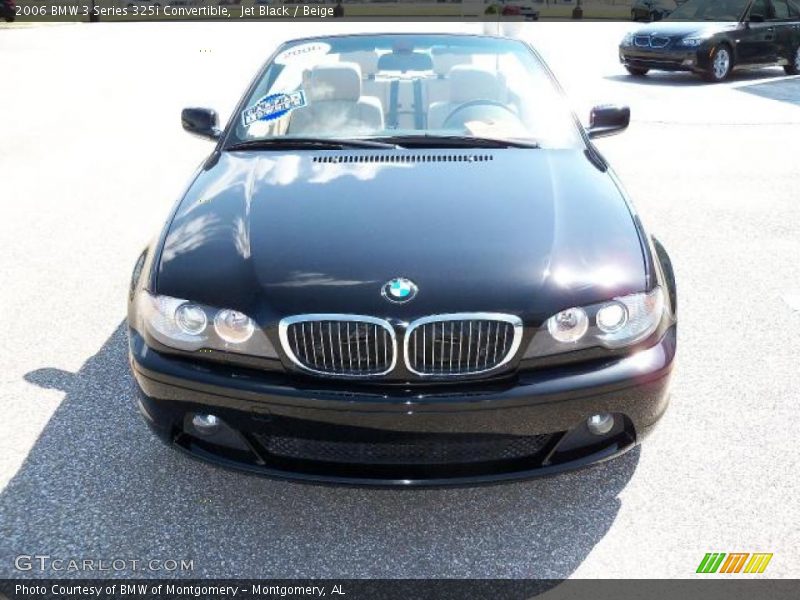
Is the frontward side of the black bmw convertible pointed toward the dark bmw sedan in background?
no

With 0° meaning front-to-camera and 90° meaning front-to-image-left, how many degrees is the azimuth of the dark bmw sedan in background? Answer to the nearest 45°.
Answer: approximately 45°

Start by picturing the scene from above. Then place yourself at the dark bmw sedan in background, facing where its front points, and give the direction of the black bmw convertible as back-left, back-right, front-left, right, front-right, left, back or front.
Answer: front-left

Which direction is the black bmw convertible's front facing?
toward the camera

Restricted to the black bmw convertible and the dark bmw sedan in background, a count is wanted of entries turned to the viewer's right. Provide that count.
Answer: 0
